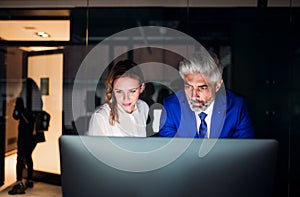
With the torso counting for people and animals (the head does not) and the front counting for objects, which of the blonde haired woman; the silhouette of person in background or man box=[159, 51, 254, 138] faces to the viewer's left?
the silhouette of person in background

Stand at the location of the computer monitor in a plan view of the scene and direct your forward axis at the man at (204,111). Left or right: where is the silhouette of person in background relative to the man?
left

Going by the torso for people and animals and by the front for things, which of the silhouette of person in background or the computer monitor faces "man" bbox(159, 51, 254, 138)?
the computer monitor

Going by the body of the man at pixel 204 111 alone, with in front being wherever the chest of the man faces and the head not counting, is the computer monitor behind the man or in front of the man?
in front

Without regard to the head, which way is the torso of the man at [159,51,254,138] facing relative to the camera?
toward the camera

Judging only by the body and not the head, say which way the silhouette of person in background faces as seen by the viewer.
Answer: to the viewer's left

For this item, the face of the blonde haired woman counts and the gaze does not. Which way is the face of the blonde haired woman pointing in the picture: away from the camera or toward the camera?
toward the camera

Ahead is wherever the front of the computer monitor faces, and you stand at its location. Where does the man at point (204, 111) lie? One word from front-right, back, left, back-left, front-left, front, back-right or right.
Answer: front

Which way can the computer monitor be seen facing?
away from the camera

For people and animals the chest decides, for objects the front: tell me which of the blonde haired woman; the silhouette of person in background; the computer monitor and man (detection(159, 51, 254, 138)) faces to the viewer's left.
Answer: the silhouette of person in background

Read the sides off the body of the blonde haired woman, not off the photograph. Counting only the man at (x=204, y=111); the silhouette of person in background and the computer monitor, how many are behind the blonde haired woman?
1
